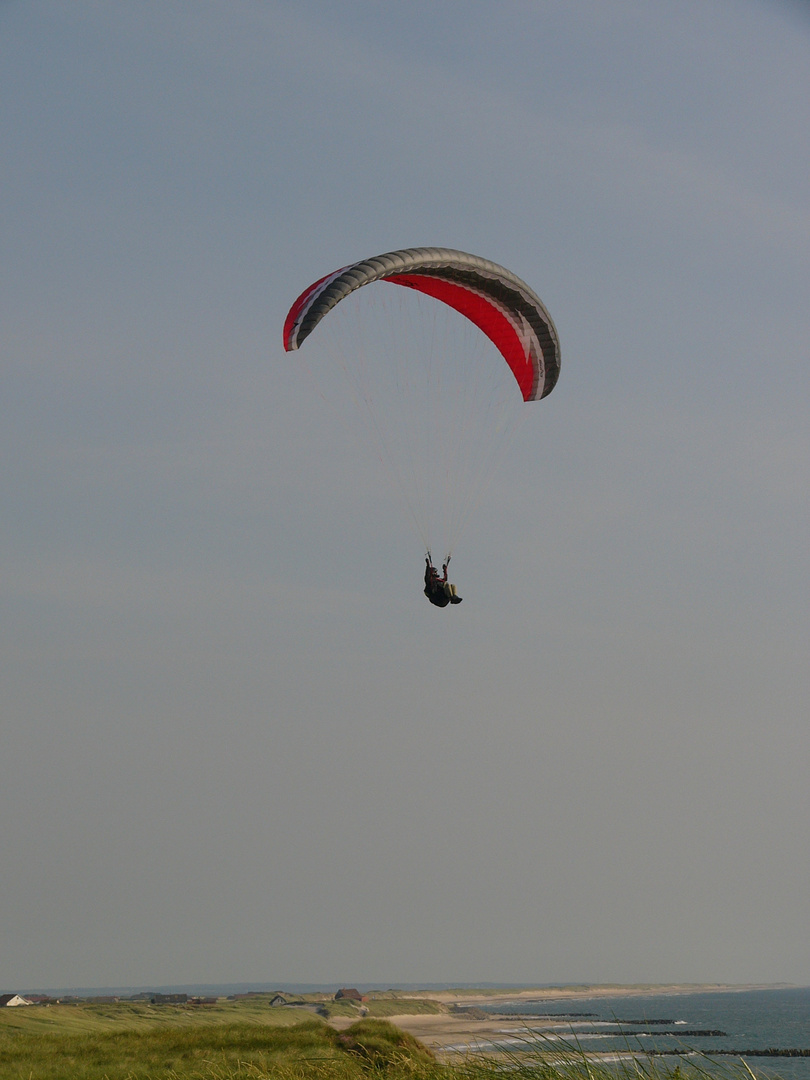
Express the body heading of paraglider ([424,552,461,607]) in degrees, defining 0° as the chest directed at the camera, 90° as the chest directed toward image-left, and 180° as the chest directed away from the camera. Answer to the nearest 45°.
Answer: approximately 315°
